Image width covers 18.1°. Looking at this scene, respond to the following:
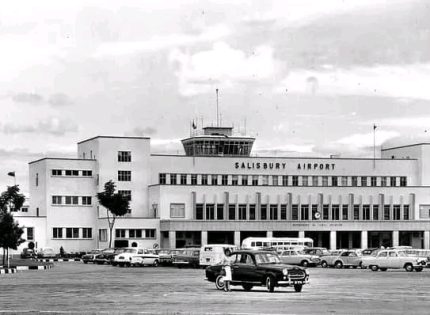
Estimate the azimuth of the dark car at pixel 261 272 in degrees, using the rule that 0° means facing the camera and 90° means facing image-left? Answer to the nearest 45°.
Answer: approximately 315°
